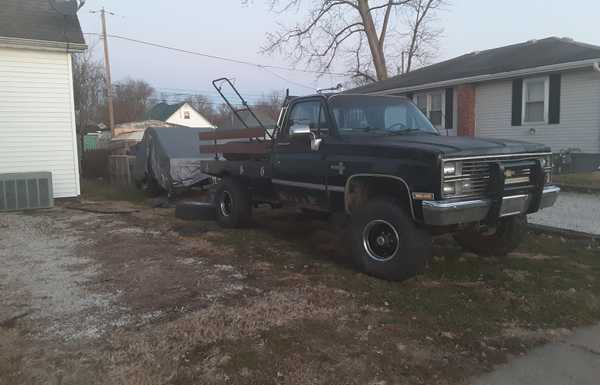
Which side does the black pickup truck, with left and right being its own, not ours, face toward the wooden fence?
back

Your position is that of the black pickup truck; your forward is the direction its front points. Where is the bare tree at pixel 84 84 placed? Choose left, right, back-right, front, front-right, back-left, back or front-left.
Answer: back

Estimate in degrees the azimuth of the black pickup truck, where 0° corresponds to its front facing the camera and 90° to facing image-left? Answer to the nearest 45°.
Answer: approximately 315°

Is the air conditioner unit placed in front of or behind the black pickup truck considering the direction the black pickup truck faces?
behind

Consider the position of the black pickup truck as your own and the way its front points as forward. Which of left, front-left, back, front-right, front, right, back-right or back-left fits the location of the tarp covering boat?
back
